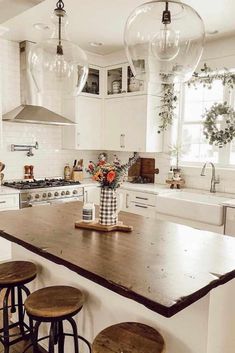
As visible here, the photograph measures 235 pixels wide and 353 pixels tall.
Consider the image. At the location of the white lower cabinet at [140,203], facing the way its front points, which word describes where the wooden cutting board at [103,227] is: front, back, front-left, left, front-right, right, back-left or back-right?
front-left

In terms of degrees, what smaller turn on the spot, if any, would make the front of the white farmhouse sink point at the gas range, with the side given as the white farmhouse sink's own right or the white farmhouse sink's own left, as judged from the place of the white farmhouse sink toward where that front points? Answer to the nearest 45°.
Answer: approximately 45° to the white farmhouse sink's own right

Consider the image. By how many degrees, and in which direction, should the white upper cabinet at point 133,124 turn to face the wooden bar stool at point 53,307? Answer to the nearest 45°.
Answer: approximately 45° to its left

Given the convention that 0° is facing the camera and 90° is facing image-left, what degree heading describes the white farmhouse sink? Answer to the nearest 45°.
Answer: approximately 45°

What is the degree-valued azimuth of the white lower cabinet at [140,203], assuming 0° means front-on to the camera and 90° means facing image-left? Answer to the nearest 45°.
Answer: approximately 45°
